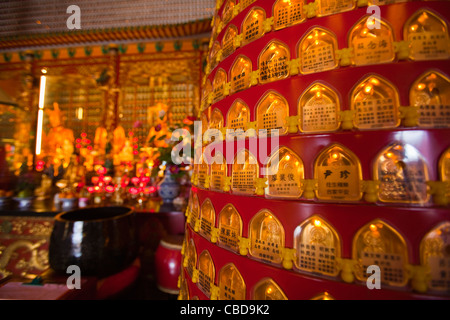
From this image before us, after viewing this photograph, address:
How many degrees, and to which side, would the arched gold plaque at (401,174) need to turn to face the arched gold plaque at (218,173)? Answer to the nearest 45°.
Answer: approximately 90° to its right

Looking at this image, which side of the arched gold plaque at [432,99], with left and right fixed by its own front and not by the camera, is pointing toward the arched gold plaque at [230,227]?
right

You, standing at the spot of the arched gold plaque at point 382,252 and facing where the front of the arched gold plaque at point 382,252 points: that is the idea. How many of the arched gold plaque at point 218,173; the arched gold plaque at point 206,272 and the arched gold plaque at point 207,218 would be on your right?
3

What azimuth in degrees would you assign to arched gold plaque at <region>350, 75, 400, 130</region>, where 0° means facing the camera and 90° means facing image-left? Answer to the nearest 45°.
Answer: approximately 0°

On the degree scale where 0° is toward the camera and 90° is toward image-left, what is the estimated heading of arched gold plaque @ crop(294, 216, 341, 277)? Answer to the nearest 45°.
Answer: approximately 45°

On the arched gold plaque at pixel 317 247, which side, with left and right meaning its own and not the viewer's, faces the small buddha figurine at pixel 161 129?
right

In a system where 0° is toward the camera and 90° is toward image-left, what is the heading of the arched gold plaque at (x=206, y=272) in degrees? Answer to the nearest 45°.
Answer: approximately 45°
